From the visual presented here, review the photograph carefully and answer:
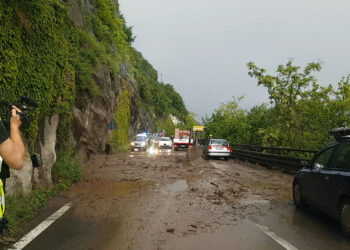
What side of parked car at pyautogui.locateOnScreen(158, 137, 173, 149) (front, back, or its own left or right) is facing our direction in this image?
front

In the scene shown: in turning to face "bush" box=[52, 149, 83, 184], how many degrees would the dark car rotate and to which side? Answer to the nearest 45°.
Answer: approximately 45° to its left

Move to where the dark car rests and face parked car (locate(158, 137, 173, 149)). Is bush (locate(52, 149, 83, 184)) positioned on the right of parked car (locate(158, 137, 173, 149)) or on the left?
left

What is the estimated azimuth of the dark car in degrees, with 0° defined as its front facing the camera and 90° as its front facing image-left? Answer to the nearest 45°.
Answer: approximately 135°

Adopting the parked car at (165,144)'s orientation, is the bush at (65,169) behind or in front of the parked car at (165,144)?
in front

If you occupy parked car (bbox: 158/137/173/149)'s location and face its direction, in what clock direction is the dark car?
The dark car is roughly at 12 o'clock from the parked car.

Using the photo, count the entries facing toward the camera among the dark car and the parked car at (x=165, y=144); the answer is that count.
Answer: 1

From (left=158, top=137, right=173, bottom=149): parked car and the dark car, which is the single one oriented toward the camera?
the parked car

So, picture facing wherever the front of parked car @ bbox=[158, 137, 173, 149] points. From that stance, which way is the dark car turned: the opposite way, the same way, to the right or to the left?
the opposite way

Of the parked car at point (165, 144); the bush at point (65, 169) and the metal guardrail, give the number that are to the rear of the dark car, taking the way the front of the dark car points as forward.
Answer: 0

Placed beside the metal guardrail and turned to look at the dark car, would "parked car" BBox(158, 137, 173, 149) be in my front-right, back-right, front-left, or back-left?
back-right

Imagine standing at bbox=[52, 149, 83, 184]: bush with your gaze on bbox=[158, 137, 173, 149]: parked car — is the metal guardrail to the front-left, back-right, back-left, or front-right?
front-right

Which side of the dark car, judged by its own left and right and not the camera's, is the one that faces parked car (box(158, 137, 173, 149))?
front
